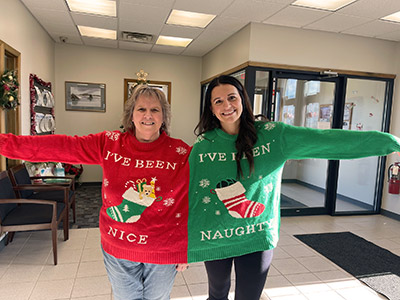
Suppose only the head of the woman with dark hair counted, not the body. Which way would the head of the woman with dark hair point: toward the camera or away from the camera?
toward the camera

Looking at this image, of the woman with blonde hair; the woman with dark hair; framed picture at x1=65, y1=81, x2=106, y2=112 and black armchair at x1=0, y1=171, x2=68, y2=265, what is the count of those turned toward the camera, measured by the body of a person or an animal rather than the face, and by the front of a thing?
3

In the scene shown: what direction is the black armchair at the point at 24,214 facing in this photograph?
to the viewer's right

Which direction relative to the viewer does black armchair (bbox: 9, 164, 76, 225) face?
to the viewer's right

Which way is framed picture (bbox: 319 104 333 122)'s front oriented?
toward the camera

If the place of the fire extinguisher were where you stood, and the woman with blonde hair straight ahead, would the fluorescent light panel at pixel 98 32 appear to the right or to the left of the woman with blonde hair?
right

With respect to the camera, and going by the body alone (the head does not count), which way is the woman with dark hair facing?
toward the camera

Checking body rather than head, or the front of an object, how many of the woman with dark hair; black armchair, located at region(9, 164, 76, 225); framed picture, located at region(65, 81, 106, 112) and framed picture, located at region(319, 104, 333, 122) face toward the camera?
3

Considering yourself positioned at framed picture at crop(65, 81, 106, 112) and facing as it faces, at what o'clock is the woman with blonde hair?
The woman with blonde hair is roughly at 12 o'clock from the framed picture.

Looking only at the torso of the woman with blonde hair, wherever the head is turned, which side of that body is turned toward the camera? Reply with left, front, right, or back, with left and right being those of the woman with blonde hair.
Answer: front

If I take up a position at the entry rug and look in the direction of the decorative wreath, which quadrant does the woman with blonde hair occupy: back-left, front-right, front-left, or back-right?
front-left

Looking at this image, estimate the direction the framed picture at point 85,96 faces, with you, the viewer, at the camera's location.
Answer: facing the viewer

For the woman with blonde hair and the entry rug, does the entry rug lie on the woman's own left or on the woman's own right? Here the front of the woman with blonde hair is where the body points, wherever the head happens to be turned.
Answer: on the woman's own left
